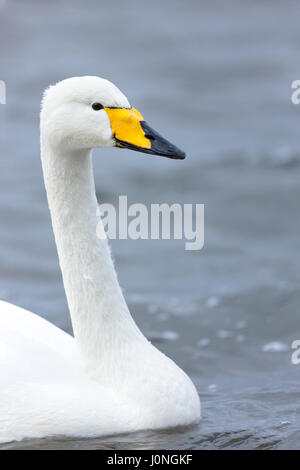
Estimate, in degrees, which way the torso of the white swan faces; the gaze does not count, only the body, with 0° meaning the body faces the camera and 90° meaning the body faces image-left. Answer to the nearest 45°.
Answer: approximately 270°
